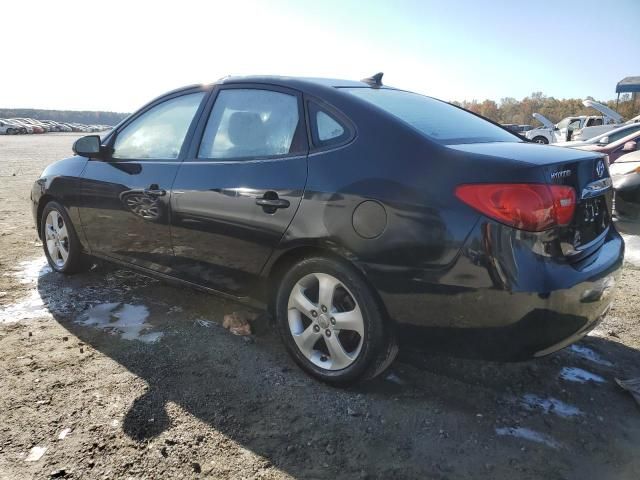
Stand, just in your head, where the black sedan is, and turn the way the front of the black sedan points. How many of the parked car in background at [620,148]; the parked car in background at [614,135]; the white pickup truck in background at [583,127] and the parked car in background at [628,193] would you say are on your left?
0

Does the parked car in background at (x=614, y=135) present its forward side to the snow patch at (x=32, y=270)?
no

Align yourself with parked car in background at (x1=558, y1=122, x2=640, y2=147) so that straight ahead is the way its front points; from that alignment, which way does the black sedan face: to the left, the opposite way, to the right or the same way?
the same way

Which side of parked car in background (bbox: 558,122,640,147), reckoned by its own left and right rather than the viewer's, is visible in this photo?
left

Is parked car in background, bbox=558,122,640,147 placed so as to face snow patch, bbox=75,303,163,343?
no

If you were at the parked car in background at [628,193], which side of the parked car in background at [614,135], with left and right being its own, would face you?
left

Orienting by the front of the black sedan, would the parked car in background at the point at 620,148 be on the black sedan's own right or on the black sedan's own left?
on the black sedan's own right

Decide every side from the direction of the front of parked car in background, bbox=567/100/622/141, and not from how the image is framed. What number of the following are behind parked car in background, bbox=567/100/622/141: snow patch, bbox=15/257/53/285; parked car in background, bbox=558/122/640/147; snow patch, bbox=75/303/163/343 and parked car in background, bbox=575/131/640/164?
0

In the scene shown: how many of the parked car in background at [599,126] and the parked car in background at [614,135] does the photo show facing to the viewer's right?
0

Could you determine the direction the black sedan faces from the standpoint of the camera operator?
facing away from the viewer and to the left of the viewer

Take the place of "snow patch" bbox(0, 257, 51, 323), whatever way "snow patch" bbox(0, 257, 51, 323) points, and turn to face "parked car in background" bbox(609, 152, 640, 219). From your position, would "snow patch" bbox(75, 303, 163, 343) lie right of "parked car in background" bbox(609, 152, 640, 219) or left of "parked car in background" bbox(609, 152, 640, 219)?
right

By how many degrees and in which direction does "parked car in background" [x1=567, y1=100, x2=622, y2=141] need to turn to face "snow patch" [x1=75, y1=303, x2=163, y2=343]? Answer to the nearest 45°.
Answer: approximately 45° to its left

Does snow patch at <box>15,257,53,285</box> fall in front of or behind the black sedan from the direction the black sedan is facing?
in front

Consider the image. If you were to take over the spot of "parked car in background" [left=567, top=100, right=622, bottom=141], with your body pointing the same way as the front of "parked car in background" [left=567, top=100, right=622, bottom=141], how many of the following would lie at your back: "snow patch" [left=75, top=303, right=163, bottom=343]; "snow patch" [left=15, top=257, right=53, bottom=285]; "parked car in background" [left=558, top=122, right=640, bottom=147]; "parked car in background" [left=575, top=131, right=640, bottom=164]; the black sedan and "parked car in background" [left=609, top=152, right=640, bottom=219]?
0

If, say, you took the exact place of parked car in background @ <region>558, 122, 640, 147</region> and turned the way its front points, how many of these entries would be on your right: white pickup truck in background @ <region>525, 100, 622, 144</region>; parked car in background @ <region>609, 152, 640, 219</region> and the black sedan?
1

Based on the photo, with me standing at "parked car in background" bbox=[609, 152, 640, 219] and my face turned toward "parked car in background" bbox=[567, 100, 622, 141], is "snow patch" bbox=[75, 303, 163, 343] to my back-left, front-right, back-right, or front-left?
back-left

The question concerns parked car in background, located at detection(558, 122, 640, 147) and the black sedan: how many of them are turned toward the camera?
0

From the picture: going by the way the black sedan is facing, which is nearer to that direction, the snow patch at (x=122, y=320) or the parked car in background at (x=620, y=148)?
the snow patch

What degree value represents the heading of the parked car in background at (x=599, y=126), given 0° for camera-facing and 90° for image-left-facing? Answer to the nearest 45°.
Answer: approximately 45°

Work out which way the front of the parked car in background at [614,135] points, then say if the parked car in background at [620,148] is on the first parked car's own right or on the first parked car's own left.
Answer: on the first parked car's own left
